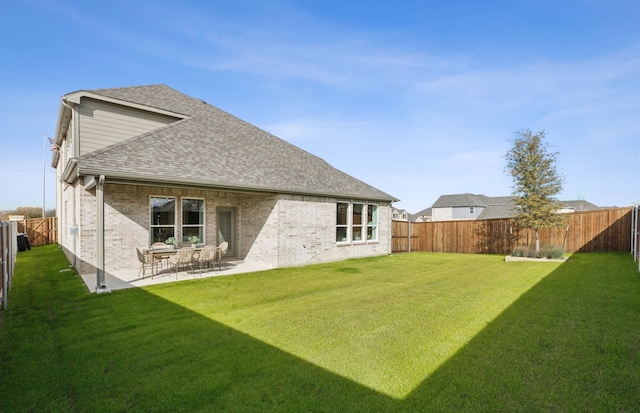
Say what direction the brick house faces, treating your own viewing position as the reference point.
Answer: facing away from the viewer and to the left of the viewer

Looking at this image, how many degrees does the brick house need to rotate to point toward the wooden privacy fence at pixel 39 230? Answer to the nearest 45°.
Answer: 0° — it already faces it

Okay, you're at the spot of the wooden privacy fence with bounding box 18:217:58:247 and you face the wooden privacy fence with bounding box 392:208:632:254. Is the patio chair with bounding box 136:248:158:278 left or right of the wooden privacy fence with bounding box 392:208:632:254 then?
right

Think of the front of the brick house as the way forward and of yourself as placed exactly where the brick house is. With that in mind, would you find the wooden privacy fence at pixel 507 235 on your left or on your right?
on your right
